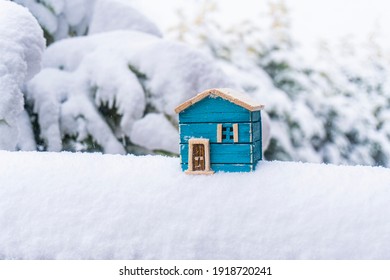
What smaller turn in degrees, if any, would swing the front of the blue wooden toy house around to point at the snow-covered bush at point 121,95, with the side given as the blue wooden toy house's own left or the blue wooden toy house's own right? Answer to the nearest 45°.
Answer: approximately 135° to the blue wooden toy house's own right

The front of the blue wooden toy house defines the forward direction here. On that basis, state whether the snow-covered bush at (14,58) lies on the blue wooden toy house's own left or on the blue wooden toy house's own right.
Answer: on the blue wooden toy house's own right

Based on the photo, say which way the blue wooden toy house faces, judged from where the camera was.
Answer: facing the viewer

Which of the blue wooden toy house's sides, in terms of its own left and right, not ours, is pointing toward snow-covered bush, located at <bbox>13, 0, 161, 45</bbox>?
back
